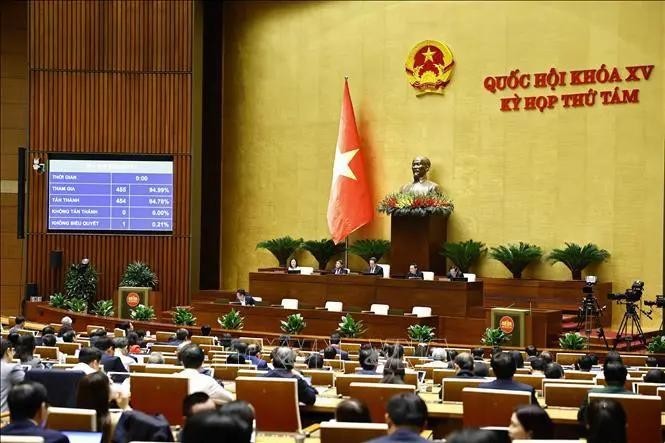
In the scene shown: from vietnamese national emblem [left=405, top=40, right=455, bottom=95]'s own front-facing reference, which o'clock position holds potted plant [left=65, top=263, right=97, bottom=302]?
The potted plant is roughly at 3 o'clock from the vietnamese national emblem.

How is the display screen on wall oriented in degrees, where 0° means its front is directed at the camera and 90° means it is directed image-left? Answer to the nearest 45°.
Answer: approximately 0°

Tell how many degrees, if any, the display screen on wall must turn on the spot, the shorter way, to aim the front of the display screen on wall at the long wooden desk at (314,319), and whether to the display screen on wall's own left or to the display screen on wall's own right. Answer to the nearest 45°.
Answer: approximately 45° to the display screen on wall's own left

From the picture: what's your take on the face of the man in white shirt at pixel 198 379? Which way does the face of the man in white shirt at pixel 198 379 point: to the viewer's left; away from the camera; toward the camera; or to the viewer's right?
away from the camera

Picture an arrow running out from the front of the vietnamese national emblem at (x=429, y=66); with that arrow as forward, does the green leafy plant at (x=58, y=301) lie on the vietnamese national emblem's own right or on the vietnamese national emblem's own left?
on the vietnamese national emblem's own right

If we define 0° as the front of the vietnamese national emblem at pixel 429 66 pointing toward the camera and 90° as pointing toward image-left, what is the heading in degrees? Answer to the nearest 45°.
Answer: approximately 0°

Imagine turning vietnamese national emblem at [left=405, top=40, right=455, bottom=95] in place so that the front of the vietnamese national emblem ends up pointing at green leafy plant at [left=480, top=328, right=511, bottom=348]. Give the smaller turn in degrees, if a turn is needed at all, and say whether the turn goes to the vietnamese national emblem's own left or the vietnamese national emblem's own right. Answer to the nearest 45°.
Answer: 0° — it already faces it

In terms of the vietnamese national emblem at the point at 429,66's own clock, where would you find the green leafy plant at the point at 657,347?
The green leafy plant is roughly at 11 o'clock from the vietnamese national emblem.
